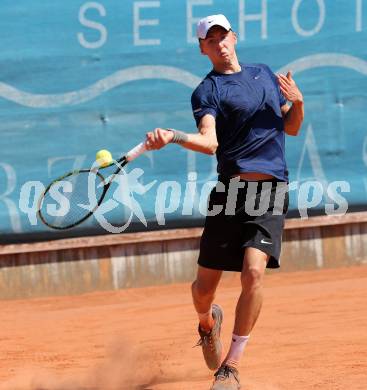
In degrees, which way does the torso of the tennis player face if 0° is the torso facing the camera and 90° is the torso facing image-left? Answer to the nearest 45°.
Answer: approximately 0°
